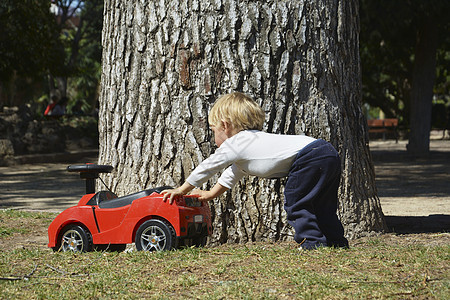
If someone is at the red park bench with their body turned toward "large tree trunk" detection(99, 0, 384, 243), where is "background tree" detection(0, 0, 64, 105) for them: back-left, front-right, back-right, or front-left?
front-right

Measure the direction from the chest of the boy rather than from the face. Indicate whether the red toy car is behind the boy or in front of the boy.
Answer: in front

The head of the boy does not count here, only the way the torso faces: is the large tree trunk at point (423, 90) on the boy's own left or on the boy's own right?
on the boy's own right

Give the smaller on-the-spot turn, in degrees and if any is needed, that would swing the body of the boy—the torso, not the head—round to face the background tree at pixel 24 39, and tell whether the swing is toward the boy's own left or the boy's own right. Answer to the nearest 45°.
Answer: approximately 45° to the boy's own right

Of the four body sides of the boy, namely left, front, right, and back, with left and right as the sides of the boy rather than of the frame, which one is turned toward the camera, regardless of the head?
left
